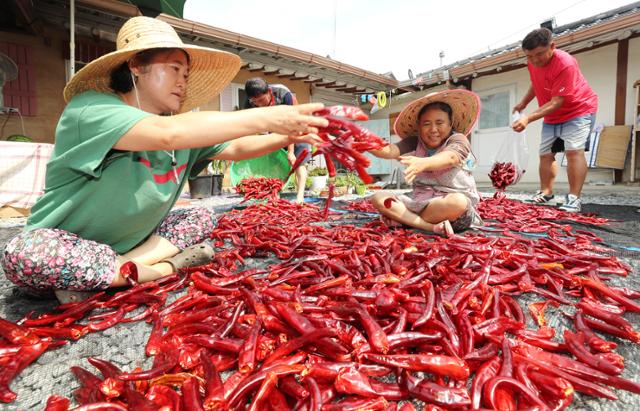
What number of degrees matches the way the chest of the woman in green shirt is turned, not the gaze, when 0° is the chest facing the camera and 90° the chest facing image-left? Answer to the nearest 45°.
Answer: approximately 315°

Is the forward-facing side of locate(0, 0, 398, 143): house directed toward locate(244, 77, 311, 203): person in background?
yes

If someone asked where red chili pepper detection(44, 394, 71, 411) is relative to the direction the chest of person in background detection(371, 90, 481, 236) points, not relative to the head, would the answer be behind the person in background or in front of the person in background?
in front

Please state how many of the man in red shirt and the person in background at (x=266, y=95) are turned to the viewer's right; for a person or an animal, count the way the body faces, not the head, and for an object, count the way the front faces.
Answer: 0

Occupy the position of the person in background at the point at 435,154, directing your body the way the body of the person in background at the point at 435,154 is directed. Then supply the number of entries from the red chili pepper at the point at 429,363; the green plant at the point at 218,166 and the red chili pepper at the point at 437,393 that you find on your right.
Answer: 1

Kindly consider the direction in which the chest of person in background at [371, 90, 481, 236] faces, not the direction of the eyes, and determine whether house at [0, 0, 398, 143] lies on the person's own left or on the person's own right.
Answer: on the person's own right

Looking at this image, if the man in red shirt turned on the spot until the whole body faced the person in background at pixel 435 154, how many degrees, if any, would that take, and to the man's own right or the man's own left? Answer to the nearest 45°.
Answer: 0° — they already face them

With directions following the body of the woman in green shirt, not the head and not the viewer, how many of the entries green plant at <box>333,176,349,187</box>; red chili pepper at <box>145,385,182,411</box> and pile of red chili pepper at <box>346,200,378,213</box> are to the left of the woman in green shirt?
2
